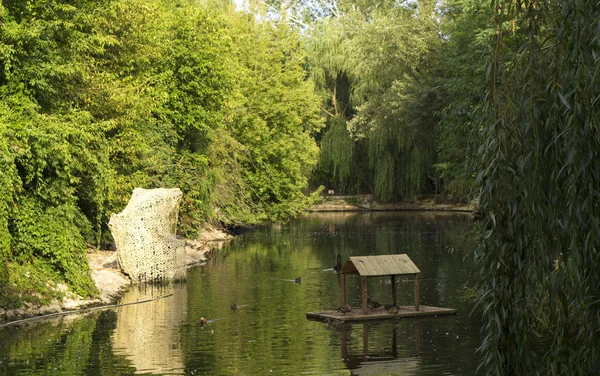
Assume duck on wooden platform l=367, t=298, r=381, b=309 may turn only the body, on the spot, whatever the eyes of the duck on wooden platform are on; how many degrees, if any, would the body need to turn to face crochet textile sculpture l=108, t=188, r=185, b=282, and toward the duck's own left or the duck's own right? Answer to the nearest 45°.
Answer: approximately 45° to the duck's own right

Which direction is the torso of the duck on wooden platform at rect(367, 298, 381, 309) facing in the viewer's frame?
to the viewer's left
